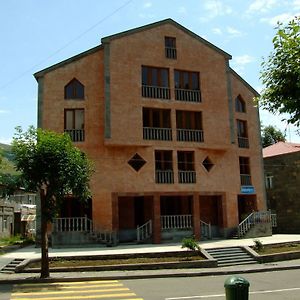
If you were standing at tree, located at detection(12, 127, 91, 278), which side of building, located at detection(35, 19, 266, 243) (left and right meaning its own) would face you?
front

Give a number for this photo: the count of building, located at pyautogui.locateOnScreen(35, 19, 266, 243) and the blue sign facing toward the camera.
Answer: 2

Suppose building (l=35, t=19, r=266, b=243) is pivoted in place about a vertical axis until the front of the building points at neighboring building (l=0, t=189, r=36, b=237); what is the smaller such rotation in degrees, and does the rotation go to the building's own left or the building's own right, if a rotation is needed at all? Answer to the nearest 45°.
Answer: approximately 135° to the building's own right

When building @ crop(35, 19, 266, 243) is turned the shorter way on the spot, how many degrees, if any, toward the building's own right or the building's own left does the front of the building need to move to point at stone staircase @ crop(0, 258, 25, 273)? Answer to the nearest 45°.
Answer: approximately 45° to the building's own right

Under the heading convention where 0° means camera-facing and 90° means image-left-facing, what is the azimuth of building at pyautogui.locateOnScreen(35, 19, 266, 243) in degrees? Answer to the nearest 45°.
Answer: approximately 0°

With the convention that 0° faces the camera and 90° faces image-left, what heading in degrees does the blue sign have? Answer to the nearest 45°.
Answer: approximately 0°

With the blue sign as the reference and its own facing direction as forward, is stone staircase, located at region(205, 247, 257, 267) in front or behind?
in front

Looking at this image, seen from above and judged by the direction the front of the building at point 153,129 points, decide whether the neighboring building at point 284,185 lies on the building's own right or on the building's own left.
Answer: on the building's own left
